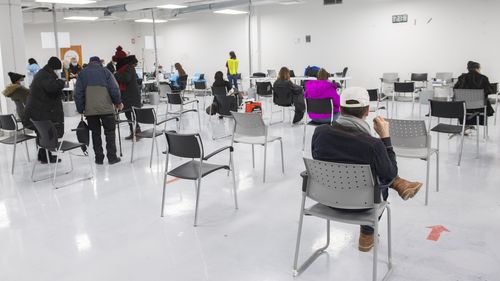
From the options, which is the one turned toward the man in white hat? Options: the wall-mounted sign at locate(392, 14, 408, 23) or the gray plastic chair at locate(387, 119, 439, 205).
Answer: the wall-mounted sign

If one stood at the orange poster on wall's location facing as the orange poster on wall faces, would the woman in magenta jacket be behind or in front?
in front

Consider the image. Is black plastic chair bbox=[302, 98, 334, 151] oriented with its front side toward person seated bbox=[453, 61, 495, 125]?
no

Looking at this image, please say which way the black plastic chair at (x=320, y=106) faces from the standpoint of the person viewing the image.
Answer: facing away from the viewer

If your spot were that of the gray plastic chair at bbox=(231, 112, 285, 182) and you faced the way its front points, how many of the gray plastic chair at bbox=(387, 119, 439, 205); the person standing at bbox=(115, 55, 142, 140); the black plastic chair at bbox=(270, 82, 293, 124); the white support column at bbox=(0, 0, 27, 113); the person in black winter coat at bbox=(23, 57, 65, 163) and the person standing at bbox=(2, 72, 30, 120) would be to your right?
1

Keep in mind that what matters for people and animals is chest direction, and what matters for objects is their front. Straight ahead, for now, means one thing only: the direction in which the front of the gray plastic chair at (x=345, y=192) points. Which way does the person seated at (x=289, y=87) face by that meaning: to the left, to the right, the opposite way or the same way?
the same way

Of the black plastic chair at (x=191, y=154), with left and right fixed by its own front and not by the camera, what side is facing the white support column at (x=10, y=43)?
left

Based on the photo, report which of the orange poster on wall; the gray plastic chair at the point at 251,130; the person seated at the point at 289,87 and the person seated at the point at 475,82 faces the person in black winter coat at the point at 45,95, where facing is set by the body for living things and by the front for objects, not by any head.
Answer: the orange poster on wall

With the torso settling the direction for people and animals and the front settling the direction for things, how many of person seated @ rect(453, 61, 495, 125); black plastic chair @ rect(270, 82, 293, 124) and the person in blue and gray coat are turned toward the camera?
0

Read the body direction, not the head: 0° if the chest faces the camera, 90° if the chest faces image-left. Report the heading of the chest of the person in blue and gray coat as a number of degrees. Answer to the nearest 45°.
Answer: approximately 180°

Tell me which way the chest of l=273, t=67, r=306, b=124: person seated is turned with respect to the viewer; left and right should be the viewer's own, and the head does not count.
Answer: facing away from the viewer and to the right of the viewer

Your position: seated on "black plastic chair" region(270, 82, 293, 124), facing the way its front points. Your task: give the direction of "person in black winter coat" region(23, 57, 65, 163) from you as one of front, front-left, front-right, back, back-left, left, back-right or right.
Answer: back-left

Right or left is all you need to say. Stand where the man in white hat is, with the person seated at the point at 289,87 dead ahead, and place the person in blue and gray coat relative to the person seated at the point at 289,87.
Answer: left

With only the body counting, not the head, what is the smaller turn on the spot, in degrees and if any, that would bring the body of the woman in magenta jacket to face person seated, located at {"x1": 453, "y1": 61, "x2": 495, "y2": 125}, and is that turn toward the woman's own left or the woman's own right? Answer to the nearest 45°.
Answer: approximately 90° to the woman's own right

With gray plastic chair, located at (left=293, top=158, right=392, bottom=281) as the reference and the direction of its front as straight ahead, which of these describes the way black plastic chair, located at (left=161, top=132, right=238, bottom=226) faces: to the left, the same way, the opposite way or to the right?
the same way

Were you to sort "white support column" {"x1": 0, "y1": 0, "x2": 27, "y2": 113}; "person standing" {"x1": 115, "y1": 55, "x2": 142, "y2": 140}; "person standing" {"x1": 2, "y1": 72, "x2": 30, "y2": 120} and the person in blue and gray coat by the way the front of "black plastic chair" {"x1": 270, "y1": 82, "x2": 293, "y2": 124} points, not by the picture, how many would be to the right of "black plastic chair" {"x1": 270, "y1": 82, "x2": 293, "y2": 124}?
0

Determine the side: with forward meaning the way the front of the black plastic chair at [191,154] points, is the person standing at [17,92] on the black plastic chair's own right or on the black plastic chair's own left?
on the black plastic chair's own left

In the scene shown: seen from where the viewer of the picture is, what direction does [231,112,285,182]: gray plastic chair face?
facing away from the viewer and to the right of the viewer

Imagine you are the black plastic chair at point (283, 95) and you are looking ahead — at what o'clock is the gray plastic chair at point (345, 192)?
The gray plastic chair is roughly at 6 o'clock from the black plastic chair.

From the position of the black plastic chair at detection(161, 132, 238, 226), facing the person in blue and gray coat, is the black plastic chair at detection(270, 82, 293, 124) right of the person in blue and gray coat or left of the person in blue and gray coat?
right

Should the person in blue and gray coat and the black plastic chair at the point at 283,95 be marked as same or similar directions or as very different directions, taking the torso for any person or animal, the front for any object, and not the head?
same or similar directions

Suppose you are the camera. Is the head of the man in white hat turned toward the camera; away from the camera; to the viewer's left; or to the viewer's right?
away from the camera

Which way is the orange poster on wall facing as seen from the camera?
toward the camera
